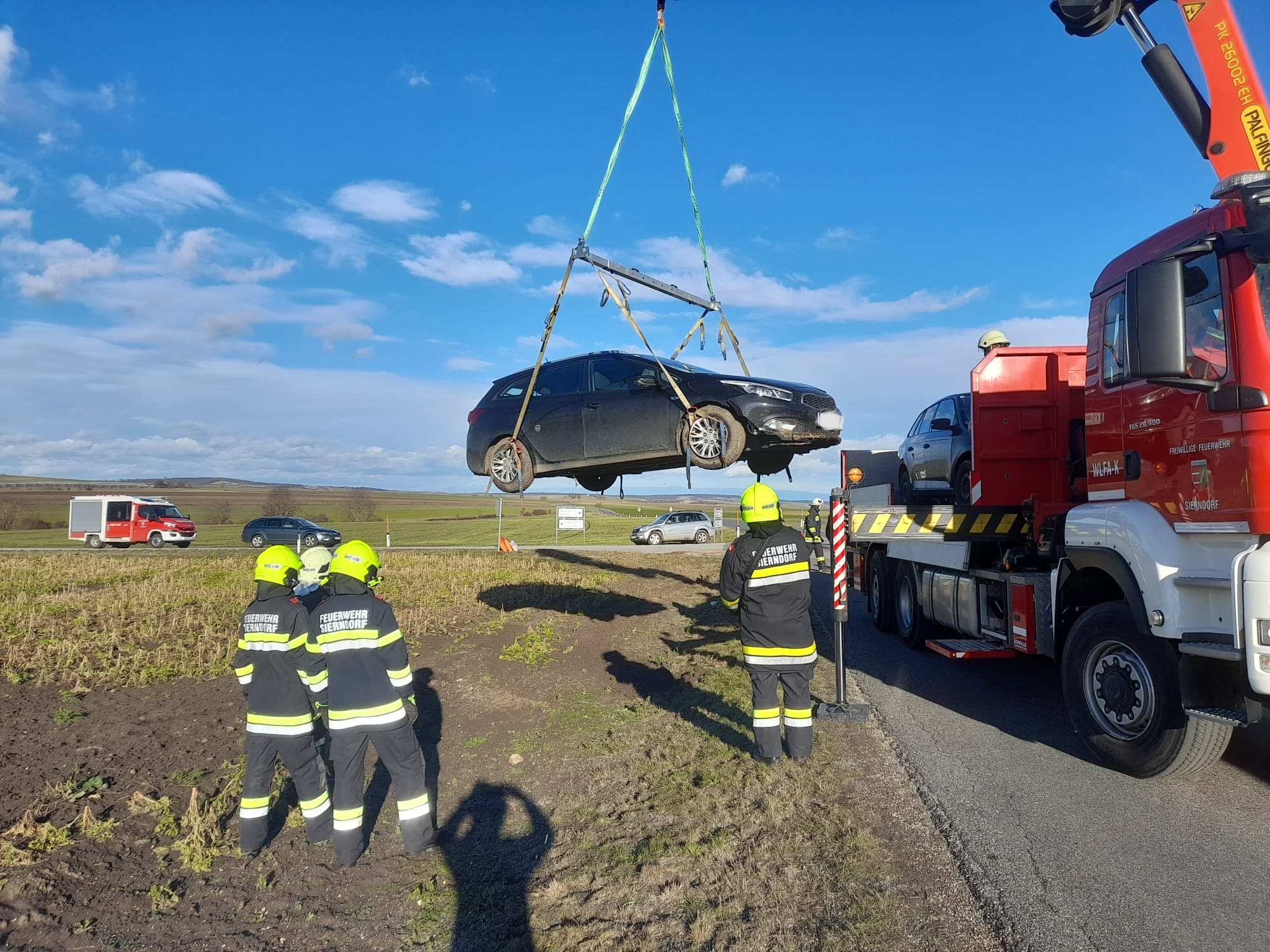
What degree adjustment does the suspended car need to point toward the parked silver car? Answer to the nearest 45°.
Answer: approximately 135° to its left

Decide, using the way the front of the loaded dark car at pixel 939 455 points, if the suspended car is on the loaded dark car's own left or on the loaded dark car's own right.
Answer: on the loaded dark car's own right

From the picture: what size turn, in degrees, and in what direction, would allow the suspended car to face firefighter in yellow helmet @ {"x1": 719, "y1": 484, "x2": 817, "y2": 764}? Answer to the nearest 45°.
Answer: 0° — it already faces them

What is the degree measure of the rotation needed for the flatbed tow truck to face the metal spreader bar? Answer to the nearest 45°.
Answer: approximately 135° to its right

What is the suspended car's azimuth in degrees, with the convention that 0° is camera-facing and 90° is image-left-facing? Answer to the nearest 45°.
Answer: approximately 315°

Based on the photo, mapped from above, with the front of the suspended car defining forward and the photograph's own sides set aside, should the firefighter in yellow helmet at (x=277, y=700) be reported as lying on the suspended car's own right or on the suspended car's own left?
on the suspended car's own right

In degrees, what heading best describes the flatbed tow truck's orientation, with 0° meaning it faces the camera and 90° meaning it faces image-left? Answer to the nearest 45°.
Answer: approximately 315°

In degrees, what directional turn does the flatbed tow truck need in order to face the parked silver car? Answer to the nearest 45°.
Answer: approximately 180°

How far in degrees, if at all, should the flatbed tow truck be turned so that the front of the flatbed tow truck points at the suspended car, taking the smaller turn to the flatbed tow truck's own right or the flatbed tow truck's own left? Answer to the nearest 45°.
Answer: approximately 135° to the flatbed tow truck's own right

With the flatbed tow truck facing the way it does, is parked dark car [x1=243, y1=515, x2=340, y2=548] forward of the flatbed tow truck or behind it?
behind

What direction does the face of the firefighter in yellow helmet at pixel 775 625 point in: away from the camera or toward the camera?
away from the camera
